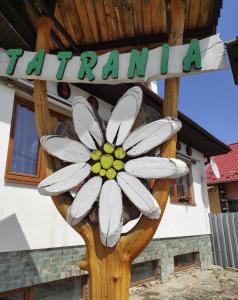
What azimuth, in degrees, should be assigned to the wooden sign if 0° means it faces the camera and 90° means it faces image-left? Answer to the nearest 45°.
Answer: approximately 0°

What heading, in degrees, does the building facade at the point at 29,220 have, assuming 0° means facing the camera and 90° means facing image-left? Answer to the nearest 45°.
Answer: approximately 315°
